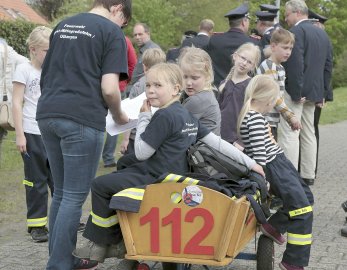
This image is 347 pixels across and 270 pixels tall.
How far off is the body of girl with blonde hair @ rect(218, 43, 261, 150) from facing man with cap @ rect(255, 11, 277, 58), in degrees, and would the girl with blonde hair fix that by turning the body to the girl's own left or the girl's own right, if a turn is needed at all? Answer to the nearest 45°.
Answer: approximately 180°

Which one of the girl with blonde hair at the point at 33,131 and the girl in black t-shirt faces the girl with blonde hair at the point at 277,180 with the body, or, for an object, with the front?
the girl with blonde hair at the point at 33,131

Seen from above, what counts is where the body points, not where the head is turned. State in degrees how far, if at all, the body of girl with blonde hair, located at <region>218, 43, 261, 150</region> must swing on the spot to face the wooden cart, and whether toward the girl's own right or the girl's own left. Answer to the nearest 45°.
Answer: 0° — they already face it

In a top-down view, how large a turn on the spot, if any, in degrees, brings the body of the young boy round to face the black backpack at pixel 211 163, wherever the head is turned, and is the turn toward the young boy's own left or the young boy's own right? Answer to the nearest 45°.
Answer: approximately 45° to the young boy's own right

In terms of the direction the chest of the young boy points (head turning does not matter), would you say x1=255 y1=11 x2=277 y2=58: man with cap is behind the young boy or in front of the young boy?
behind

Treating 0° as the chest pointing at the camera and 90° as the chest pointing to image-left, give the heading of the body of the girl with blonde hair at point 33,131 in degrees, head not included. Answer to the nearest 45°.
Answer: approximately 315°

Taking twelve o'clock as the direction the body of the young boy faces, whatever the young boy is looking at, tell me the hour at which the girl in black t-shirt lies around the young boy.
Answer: The girl in black t-shirt is roughly at 2 o'clock from the young boy.

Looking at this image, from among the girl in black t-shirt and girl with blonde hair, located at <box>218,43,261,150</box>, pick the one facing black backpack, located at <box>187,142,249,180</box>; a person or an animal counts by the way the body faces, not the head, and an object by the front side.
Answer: the girl with blonde hair

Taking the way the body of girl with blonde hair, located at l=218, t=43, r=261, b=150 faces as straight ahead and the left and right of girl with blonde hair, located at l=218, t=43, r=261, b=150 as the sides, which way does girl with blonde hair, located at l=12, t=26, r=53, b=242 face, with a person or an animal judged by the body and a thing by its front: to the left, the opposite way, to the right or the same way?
to the left
